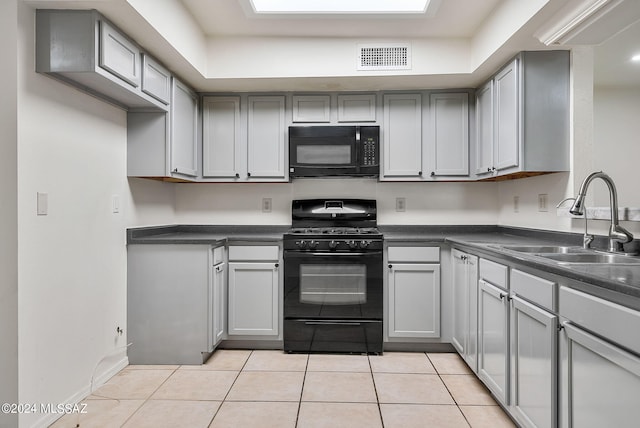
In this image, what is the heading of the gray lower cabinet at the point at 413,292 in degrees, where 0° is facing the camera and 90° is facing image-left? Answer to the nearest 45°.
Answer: approximately 0°

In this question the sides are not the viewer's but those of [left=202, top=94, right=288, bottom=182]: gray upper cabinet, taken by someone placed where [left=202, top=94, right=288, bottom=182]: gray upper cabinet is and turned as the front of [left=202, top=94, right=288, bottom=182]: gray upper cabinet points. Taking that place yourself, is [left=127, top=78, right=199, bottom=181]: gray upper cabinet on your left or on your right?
on your right

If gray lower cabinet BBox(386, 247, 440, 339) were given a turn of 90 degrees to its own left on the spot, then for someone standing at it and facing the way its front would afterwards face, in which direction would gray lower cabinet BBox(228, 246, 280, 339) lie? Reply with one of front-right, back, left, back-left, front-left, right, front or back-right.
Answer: back

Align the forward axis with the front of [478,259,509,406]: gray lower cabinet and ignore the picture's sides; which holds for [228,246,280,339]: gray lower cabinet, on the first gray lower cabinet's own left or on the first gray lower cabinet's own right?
on the first gray lower cabinet's own right

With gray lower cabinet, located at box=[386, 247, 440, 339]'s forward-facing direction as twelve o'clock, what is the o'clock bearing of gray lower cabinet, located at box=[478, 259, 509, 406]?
gray lower cabinet, located at box=[478, 259, 509, 406] is roughly at 11 o'clock from gray lower cabinet, located at box=[386, 247, 440, 339].

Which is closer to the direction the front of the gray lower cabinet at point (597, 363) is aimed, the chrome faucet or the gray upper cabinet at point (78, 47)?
the gray upper cabinet

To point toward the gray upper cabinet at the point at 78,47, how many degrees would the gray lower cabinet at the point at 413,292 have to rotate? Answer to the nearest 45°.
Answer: approximately 45° to its right

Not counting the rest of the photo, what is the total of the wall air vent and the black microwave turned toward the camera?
2

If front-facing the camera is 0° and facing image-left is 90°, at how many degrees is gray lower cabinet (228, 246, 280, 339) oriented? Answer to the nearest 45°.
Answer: approximately 0°

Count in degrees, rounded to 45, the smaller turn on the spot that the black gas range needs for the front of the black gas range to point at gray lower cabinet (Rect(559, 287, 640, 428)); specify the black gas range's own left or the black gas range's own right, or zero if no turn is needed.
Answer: approximately 45° to the black gas range's own left

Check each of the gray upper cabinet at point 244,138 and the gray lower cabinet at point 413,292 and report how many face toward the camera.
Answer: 2

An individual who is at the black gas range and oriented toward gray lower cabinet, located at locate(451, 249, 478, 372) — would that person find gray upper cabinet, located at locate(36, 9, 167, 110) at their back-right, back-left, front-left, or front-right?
back-right

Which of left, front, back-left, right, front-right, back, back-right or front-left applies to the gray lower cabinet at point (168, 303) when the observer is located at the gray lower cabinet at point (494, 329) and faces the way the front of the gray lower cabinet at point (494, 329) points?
front-right

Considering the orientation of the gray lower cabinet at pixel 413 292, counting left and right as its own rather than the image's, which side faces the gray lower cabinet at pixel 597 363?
front
